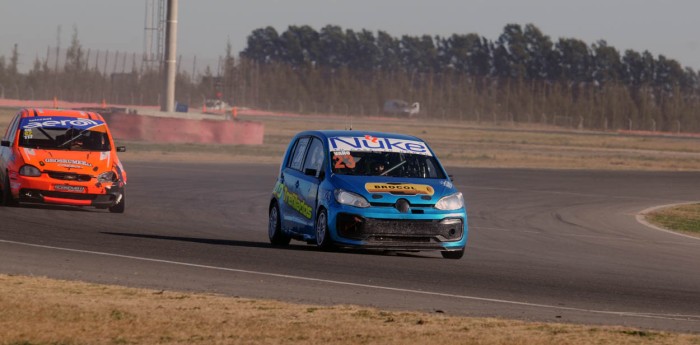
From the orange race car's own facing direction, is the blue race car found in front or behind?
in front

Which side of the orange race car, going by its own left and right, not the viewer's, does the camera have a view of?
front
